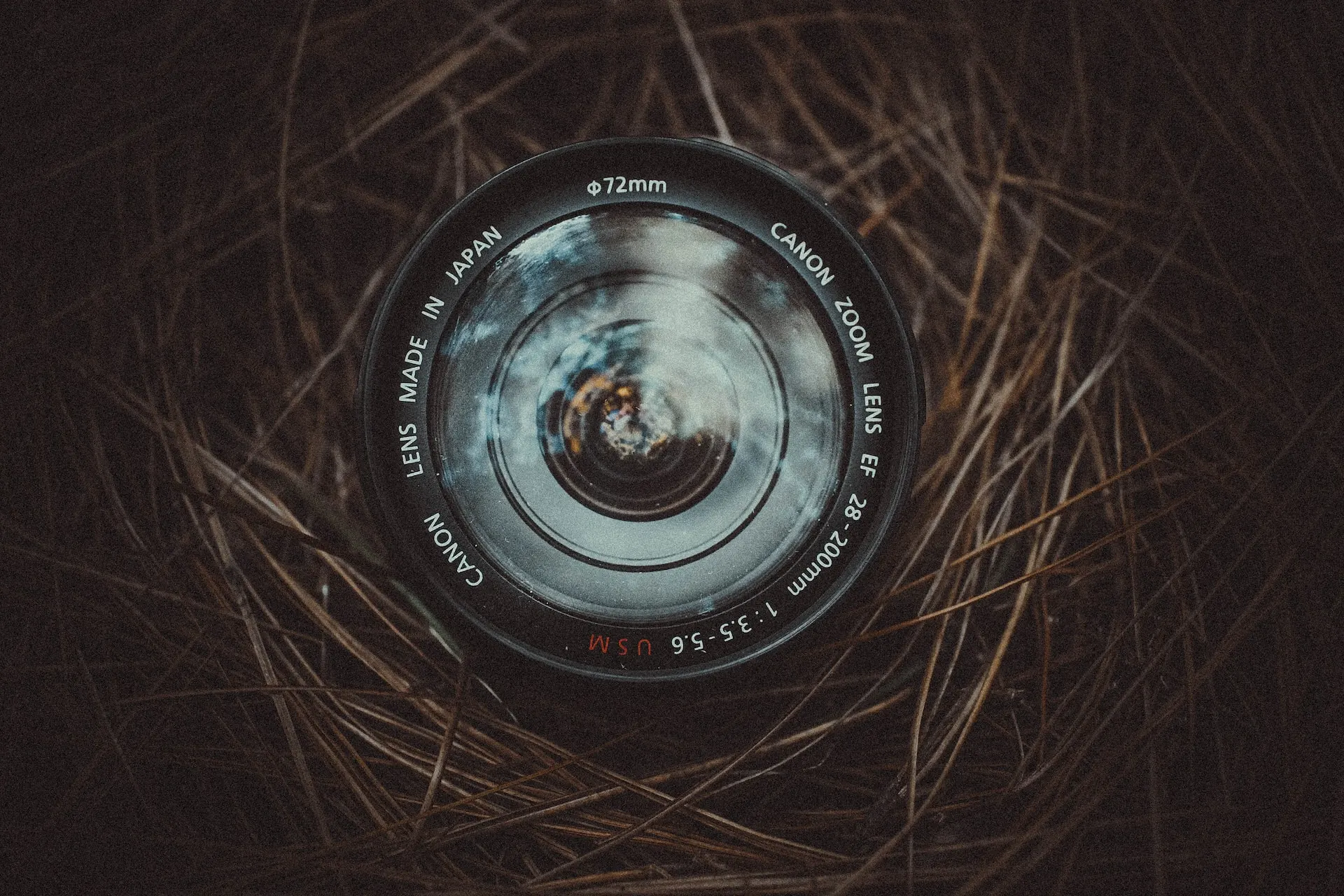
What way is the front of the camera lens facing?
toward the camera
